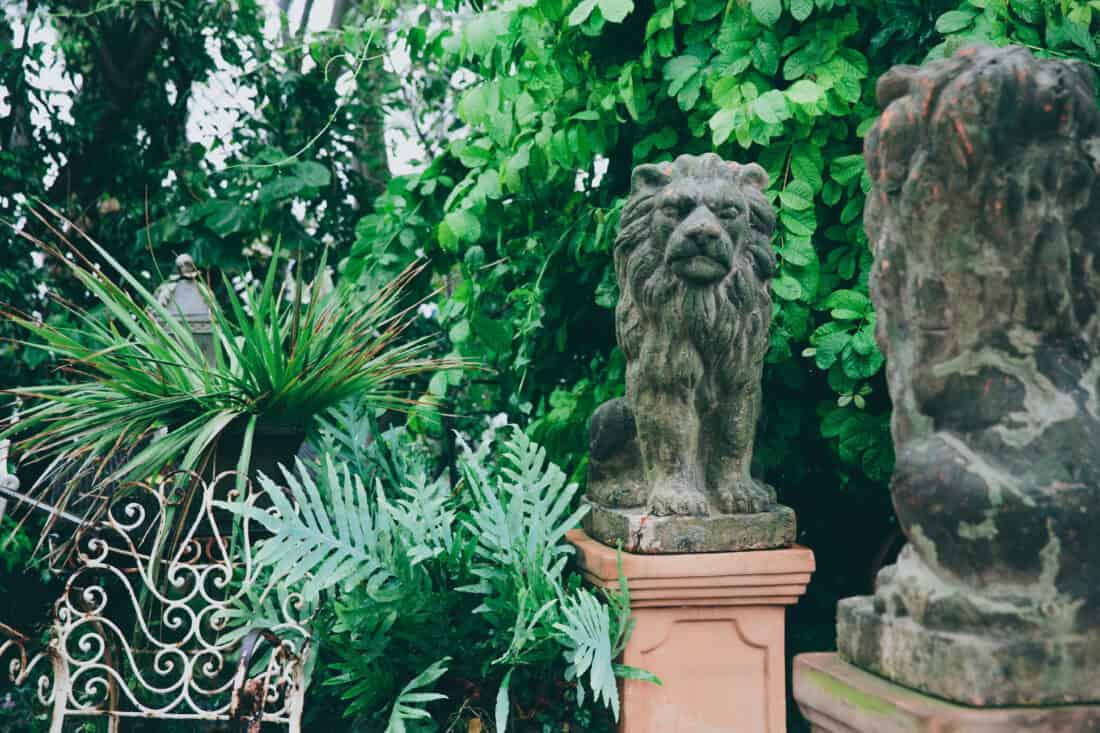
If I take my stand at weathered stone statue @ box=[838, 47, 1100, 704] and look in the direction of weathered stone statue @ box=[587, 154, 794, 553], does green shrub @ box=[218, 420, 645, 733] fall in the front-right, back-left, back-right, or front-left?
front-left

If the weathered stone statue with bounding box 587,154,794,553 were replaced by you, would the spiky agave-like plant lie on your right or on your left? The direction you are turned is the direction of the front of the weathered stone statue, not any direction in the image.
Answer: on your right

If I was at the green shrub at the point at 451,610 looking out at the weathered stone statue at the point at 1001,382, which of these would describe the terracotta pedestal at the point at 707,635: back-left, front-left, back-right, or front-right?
front-left

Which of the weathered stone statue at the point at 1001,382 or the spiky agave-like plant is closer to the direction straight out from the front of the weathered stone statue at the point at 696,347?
the weathered stone statue

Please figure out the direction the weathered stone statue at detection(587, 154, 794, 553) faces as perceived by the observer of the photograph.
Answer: facing the viewer

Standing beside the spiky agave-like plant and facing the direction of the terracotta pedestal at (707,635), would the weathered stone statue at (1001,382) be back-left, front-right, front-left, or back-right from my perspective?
front-right

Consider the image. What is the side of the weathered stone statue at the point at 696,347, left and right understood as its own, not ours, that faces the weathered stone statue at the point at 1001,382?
front
